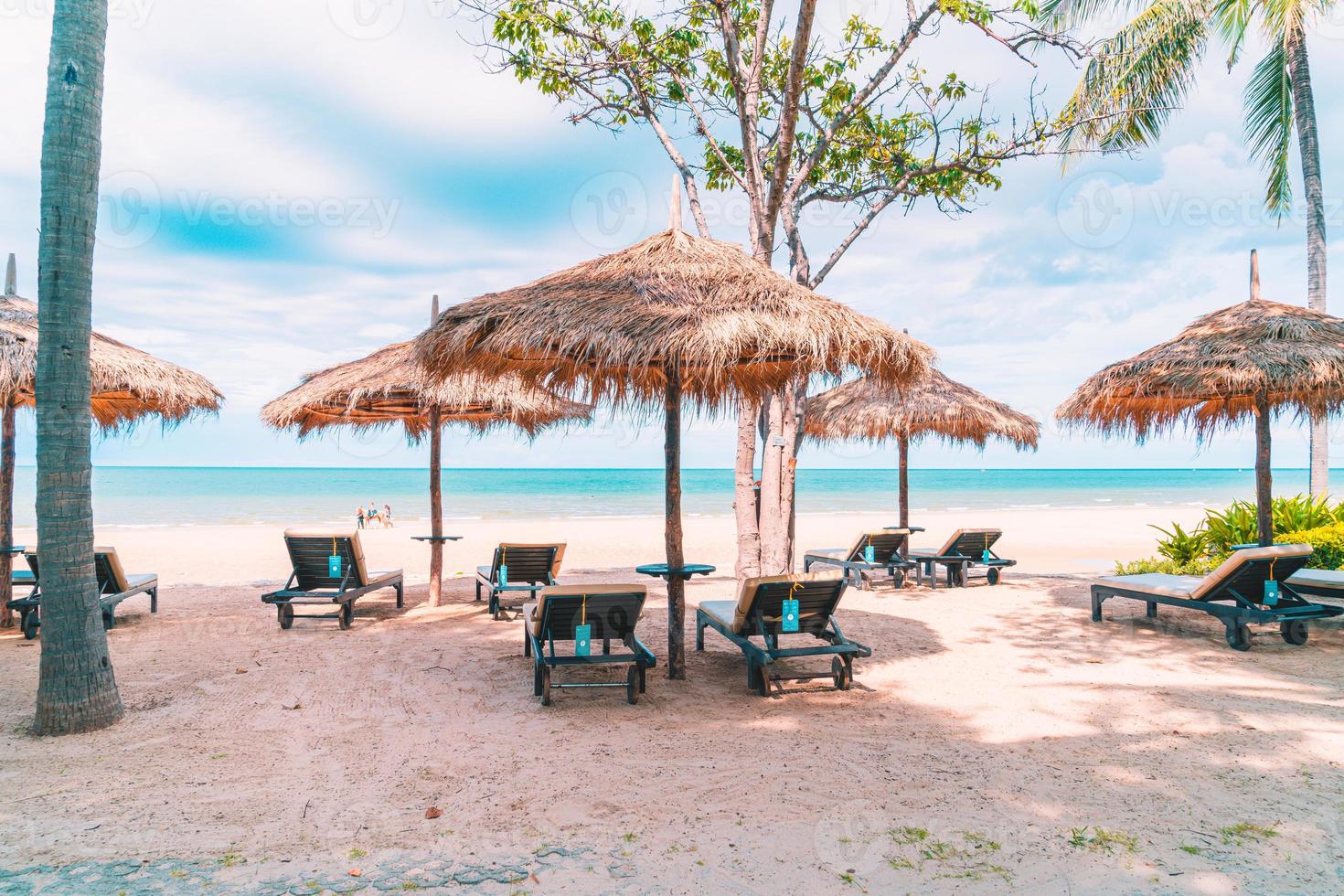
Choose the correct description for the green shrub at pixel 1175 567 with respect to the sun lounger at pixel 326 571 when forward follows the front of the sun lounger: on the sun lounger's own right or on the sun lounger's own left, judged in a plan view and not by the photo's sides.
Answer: on the sun lounger's own right

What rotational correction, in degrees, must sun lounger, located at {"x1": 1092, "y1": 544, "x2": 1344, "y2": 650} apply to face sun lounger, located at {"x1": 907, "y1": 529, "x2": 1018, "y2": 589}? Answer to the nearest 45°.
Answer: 0° — it already faces it

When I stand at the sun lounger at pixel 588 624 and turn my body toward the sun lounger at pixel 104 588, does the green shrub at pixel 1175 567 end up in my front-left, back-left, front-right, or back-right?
back-right

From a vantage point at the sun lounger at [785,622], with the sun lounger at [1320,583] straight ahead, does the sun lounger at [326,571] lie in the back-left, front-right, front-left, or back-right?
back-left

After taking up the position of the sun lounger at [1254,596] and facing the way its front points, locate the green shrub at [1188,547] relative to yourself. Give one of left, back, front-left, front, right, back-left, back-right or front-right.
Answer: front-right

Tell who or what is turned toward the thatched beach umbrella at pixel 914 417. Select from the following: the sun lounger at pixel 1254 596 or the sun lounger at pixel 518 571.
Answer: the sun lounger at pixel 1254 596

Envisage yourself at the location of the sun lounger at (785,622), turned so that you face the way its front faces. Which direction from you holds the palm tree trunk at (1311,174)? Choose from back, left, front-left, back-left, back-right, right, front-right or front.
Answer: right

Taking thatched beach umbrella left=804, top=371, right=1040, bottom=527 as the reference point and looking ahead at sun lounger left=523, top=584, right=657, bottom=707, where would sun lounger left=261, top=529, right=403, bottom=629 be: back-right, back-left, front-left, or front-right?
front-right

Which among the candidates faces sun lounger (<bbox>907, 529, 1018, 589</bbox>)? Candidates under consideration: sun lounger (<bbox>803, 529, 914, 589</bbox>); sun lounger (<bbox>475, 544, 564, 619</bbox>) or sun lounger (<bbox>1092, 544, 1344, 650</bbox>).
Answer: sun lounger (<bbox>1092, 544, 1344, 650</bbox>)

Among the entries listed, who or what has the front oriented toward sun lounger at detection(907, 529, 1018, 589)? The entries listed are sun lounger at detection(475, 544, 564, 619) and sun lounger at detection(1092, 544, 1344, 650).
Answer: sun lounger at detection(1092, 544, 1344, 650)

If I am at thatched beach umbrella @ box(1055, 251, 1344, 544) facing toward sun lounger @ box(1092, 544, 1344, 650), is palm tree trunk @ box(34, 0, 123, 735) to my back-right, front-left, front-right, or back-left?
front-right

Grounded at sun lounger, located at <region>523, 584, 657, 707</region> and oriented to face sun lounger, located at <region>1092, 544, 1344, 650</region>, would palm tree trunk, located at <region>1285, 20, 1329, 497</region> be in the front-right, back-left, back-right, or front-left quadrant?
front-left
